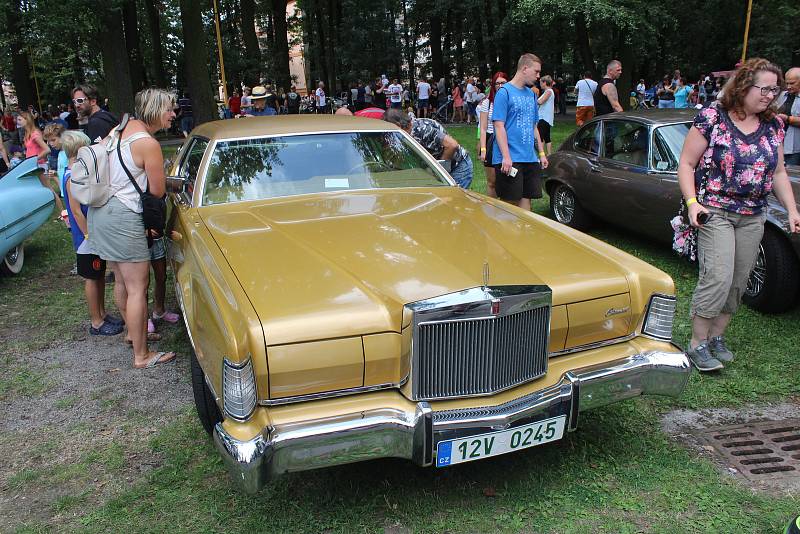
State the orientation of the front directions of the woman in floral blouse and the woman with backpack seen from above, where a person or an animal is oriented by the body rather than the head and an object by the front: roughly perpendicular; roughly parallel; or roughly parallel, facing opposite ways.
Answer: roughly perpendicular

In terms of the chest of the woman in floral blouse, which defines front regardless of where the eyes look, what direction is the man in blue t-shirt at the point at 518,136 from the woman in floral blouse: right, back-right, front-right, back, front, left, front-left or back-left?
back

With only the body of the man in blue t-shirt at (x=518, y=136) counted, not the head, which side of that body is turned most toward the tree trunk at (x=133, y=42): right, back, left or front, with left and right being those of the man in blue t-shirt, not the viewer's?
back

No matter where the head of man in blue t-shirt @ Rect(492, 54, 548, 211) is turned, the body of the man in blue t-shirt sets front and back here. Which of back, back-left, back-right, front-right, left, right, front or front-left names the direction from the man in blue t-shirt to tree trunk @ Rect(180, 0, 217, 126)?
back

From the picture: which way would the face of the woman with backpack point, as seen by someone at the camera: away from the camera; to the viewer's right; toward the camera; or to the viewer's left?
to the viewer's right

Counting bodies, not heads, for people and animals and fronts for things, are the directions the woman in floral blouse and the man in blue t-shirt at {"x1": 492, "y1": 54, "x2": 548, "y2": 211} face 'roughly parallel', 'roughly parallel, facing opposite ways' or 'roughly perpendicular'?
roughly parallel

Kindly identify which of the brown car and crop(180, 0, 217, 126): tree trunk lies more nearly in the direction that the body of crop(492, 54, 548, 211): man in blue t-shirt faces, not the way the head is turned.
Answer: the brown car

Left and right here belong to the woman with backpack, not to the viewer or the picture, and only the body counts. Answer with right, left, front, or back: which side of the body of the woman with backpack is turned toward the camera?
right

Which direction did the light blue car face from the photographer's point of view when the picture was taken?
facing the viewer and to the left of the viewer

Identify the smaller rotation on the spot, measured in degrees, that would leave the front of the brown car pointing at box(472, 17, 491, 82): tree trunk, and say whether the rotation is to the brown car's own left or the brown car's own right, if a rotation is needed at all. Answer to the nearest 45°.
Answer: approximately 135° to the brown car's own left

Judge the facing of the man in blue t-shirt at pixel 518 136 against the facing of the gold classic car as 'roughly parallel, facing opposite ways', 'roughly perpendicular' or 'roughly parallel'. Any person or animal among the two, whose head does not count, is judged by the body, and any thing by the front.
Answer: roughly parallel

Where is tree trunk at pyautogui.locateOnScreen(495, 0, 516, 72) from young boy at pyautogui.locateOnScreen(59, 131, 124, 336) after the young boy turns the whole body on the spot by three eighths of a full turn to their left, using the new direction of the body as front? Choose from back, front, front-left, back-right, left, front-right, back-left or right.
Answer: right

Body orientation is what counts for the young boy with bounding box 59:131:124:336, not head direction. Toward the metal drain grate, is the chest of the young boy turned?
no

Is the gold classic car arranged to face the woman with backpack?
no

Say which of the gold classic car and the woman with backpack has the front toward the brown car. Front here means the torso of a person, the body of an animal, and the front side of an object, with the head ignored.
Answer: the woman with backpack

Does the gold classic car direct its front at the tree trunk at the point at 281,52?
no
